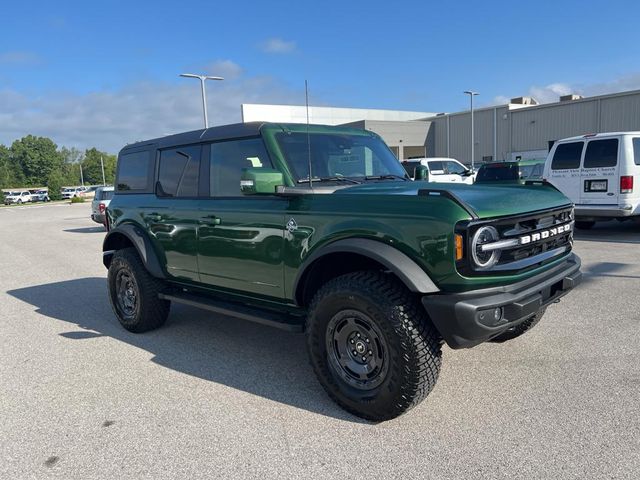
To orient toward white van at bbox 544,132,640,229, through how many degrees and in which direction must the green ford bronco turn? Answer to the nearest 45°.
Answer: approximately 90° to its left

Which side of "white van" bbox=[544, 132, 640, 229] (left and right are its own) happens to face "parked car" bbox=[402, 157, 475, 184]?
left

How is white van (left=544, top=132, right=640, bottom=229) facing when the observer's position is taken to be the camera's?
facing away from the viewer and to the right of the viewer

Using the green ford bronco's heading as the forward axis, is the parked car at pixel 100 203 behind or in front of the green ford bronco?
behind

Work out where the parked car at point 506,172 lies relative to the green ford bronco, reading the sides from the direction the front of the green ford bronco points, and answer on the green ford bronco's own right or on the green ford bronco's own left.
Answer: on the green ford bronco's own left

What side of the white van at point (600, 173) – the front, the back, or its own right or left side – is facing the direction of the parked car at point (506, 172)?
left

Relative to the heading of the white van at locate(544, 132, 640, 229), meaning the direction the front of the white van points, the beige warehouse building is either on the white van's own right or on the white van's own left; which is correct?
on the white van's own left
